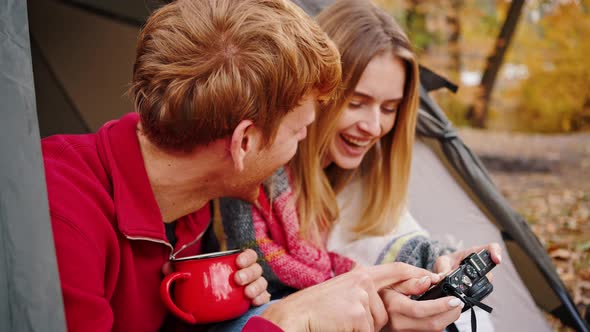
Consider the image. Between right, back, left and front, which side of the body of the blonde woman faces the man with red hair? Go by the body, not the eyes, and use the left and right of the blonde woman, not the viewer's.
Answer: right

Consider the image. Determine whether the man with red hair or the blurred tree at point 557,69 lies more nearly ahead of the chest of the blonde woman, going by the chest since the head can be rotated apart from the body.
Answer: the man with red hair

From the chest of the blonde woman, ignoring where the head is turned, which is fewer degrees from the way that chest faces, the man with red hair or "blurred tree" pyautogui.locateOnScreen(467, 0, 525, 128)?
the man with red hair

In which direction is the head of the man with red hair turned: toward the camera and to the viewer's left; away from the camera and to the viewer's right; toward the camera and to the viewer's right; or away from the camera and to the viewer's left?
away from the camera and to the viewer's right

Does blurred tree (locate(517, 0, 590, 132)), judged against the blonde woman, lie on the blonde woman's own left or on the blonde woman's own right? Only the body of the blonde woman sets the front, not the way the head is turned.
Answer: on the blonde woman's own left
